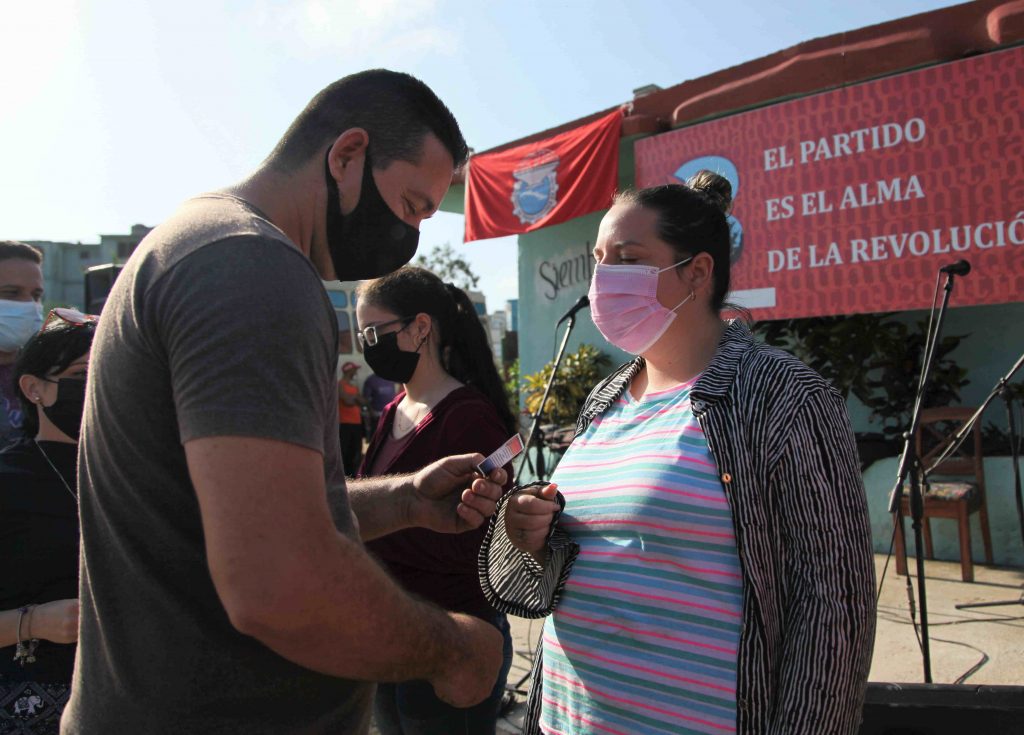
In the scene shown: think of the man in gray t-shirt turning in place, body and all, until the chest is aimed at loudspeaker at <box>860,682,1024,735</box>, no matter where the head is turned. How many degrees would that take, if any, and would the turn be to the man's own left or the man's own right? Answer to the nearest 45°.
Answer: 0° — they already face it

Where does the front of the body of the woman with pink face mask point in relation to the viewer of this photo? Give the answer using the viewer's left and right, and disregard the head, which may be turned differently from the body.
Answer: facing the viewer and to the left of the viewer

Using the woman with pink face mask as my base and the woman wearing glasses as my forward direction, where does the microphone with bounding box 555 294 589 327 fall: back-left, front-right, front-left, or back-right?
front-right

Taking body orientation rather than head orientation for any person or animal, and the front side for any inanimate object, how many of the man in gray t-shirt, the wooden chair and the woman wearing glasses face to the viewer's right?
1

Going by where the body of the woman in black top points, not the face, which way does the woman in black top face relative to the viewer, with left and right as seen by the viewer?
facing the viewer and to the right of the viewer

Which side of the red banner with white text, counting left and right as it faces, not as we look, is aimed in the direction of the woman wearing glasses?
front

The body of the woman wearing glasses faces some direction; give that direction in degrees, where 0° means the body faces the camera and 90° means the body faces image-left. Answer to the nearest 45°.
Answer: approximately 45°

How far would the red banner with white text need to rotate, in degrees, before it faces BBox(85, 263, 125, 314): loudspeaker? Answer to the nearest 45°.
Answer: approximately 45° to its right

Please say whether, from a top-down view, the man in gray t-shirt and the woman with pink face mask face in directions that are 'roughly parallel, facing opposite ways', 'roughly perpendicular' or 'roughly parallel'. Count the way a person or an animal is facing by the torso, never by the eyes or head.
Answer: roughly parallel, facing opposite ways

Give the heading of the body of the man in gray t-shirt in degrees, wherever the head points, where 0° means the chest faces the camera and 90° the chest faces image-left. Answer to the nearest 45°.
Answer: approximately 270°

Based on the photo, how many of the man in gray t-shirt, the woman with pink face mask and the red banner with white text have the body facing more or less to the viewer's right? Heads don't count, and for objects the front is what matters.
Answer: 1

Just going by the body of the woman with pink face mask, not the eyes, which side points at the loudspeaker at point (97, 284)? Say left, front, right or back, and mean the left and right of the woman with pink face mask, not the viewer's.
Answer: right

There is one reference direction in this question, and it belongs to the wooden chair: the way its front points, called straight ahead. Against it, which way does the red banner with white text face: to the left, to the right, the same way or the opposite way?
the same way
